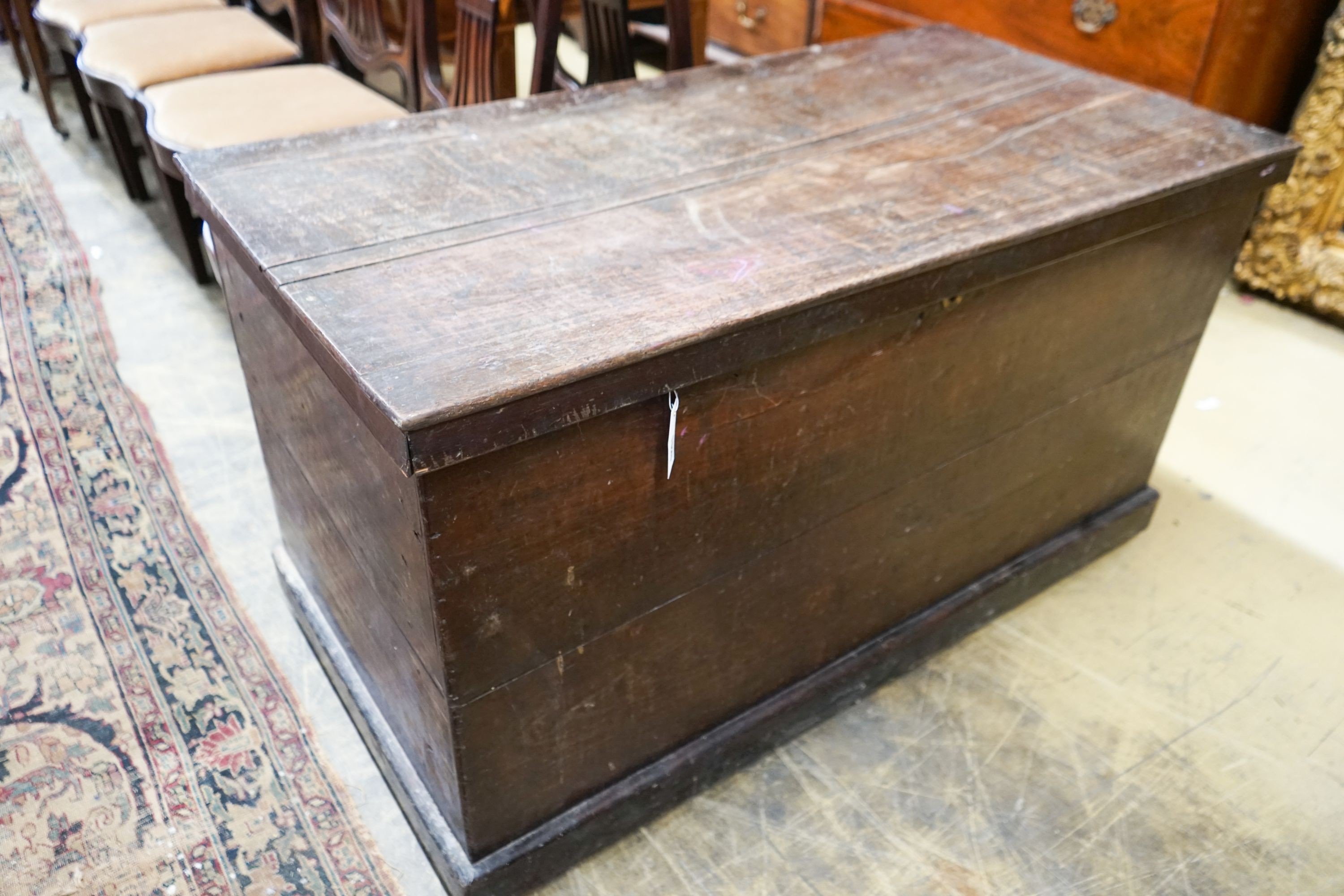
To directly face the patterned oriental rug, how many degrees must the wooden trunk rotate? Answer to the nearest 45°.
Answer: approximately 135° to its right

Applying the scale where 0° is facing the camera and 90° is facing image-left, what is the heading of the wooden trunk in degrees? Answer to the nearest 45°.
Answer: approximately 315°

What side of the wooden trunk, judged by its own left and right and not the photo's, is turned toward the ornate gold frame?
left
